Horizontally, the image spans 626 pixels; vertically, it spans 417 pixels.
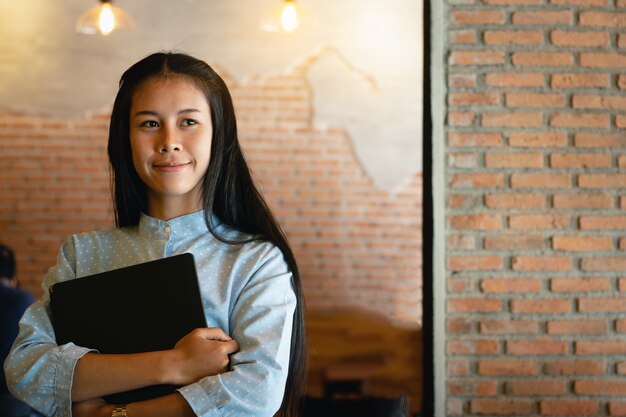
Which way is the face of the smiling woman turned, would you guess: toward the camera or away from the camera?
toward the camera

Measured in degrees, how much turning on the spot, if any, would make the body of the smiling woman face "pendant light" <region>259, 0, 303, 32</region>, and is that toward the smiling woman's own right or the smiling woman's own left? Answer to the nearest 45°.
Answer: approximately 180°

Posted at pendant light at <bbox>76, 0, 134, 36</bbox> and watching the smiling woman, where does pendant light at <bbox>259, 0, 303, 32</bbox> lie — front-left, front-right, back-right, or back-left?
front-left

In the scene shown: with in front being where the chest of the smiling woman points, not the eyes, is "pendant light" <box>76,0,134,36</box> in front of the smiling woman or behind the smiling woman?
behind

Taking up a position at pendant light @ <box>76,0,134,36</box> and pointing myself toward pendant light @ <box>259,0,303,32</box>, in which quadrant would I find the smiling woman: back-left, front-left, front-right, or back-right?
front-right

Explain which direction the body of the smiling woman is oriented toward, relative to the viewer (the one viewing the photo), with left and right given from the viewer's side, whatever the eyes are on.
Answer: facing the viewer
